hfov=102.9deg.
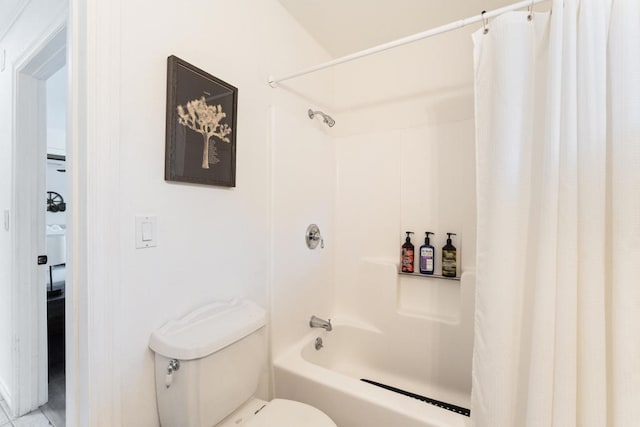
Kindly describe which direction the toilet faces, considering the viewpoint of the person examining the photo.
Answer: facing the viewer and to the right of the viewer

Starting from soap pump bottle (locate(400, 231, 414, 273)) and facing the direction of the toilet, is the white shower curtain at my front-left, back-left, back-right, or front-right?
front-left

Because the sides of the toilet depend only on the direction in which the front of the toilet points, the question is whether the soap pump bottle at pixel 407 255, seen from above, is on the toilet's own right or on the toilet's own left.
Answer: on the toilet's own left

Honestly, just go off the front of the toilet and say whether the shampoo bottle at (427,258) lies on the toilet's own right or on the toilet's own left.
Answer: on the toilet's own left

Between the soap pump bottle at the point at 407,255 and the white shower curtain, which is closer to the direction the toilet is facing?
the white shower curtain

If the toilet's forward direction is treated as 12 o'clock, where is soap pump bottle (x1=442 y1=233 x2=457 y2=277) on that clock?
The soap pump bottle is roughly at 10 o'clock from the toilet.

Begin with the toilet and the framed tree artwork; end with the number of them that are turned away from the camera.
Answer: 0

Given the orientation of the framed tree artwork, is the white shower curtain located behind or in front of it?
in front

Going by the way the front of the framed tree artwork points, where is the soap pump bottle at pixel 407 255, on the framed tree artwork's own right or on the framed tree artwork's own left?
on the framed tree artwork's own left

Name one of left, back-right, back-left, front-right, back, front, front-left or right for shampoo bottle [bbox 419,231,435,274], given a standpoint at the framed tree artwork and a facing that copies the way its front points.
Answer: front-left

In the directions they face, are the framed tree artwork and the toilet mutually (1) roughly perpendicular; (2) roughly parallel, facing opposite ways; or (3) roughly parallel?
roughly parallel
